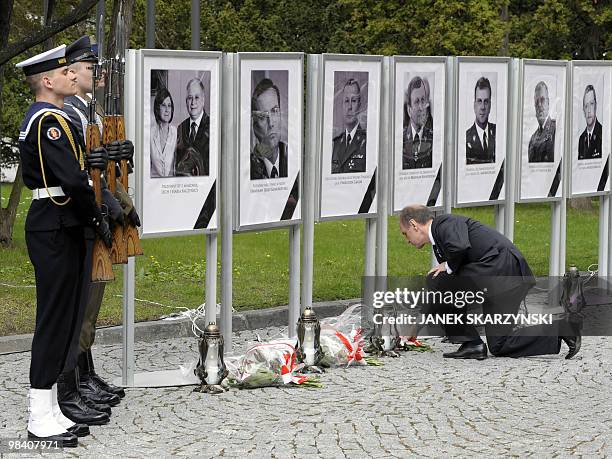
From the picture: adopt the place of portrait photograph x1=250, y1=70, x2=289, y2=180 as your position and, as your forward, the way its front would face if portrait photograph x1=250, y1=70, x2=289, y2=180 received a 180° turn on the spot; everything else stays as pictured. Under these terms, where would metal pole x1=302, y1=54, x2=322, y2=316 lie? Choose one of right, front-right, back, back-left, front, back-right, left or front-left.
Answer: right

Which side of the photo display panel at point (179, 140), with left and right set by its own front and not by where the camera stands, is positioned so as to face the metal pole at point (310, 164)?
left

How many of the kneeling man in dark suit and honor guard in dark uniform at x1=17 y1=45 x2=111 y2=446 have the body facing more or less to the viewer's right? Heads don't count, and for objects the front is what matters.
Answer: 1

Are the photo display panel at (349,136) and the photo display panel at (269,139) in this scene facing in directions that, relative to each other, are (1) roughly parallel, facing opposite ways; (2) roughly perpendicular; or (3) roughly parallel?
roughly parallel

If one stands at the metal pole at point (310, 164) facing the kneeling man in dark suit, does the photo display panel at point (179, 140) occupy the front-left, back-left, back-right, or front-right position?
back-right

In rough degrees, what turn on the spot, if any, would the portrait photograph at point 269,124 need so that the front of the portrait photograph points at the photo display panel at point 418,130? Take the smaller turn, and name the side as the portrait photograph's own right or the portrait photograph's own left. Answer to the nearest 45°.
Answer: approximately 90° to the portrait photograph's own left

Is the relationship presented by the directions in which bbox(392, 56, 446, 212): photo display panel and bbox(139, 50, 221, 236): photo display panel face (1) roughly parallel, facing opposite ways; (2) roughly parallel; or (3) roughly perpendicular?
roughly parallel

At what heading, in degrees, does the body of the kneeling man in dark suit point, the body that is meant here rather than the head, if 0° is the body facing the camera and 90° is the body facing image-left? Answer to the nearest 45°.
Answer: approximately 90°

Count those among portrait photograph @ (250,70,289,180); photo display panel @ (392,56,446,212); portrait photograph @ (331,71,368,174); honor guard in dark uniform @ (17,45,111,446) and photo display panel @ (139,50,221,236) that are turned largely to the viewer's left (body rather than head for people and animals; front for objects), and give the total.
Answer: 0

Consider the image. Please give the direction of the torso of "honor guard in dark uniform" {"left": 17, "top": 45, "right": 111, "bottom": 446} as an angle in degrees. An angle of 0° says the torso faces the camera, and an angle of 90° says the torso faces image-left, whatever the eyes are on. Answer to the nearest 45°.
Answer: approximately 270°

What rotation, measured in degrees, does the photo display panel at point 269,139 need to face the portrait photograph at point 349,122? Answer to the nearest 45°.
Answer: approximately 90° to its left

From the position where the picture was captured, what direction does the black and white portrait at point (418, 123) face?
facing the viewer and to the right of the viewer

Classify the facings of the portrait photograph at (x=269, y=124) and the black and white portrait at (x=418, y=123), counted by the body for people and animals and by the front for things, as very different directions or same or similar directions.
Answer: same or similar directions

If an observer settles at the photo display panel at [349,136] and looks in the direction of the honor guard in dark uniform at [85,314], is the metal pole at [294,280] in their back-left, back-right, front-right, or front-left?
front-right

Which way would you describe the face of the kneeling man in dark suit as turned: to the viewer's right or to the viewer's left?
to the viewer's left
